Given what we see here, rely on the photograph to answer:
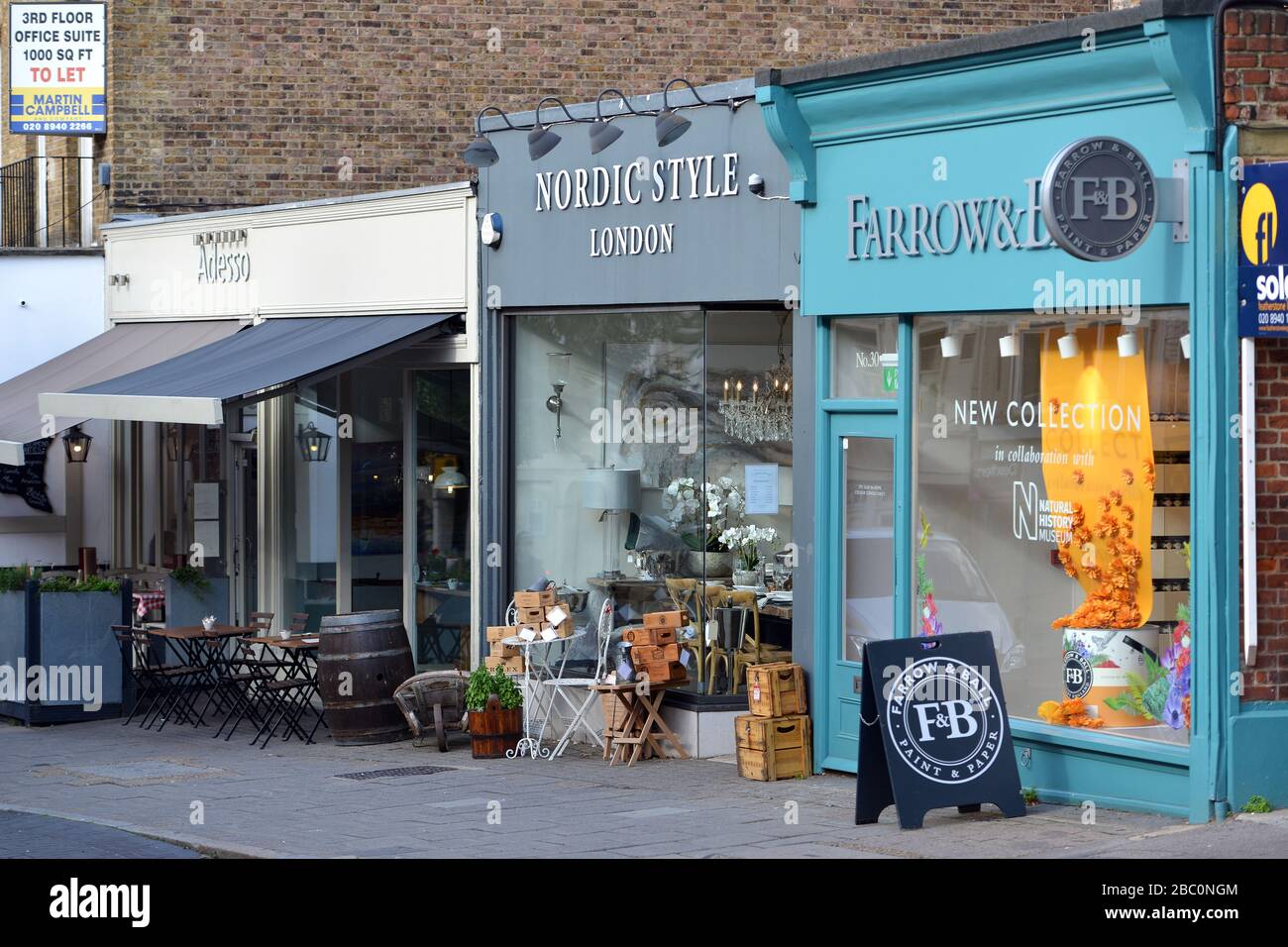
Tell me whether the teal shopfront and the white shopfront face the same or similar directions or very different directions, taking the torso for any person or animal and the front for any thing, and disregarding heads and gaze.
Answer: same or similar directions

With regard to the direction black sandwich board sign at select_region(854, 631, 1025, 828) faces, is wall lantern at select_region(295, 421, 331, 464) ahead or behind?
behind

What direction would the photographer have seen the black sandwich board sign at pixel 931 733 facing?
facing the viewer and to the right of the viewer

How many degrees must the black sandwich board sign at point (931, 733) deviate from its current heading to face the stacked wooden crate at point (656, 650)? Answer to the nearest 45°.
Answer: approximately 180°

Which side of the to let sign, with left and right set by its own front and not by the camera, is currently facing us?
front

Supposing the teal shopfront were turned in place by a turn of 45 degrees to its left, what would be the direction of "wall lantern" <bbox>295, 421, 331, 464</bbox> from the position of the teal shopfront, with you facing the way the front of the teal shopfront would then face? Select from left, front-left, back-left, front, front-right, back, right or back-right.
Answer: back-right

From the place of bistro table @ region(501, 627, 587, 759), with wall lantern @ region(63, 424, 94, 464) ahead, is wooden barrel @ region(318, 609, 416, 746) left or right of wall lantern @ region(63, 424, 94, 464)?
left

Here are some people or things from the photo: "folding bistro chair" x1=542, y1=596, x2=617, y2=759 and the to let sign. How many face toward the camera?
1

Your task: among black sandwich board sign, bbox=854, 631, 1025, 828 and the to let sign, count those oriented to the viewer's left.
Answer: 0

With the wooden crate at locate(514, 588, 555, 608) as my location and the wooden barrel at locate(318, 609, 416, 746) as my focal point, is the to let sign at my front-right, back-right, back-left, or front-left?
front-right

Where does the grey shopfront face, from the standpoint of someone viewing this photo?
facing the viewer and to the left of the viewer

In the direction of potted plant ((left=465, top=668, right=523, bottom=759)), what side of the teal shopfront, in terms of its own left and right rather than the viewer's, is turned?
right

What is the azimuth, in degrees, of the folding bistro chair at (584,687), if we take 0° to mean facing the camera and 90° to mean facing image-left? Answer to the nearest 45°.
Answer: approximately 90°

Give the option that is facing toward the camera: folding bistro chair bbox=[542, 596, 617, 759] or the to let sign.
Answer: the to let sign
